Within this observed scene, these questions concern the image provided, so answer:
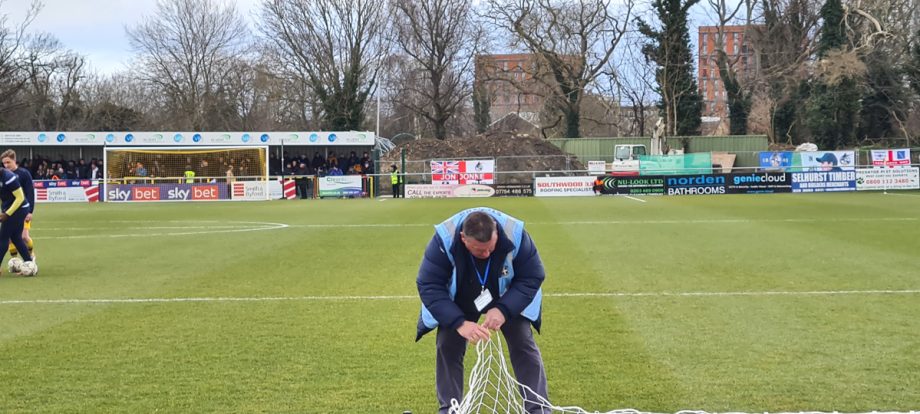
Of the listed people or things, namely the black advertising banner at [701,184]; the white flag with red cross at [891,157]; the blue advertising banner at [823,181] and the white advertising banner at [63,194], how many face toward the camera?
4

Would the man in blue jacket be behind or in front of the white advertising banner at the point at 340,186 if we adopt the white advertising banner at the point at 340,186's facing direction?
in front

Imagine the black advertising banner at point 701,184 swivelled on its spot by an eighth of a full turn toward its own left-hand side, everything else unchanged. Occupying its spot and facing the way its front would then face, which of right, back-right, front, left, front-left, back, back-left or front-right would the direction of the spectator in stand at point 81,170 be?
back-right

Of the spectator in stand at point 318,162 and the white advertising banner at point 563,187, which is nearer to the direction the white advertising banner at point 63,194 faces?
the white advertising banner

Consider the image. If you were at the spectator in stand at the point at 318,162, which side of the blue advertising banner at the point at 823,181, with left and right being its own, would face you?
right

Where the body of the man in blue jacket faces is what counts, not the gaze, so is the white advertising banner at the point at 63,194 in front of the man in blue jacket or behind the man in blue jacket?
behind

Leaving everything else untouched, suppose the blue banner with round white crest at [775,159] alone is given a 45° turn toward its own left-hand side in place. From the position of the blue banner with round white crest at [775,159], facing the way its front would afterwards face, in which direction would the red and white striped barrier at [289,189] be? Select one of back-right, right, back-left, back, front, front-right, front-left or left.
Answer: right

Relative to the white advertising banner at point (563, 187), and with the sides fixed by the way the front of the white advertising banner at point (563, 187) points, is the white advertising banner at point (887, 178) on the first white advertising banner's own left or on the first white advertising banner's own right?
on the first white advertising banner's own left

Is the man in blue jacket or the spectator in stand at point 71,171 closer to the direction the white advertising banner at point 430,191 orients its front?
the man in blue jacket

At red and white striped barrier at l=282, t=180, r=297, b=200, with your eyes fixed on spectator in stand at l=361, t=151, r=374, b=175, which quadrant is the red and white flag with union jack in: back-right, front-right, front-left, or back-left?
front-right

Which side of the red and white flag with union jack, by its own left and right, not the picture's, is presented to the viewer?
front

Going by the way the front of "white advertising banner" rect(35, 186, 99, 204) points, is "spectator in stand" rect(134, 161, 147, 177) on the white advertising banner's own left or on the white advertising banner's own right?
on the white advertising banner's own left
